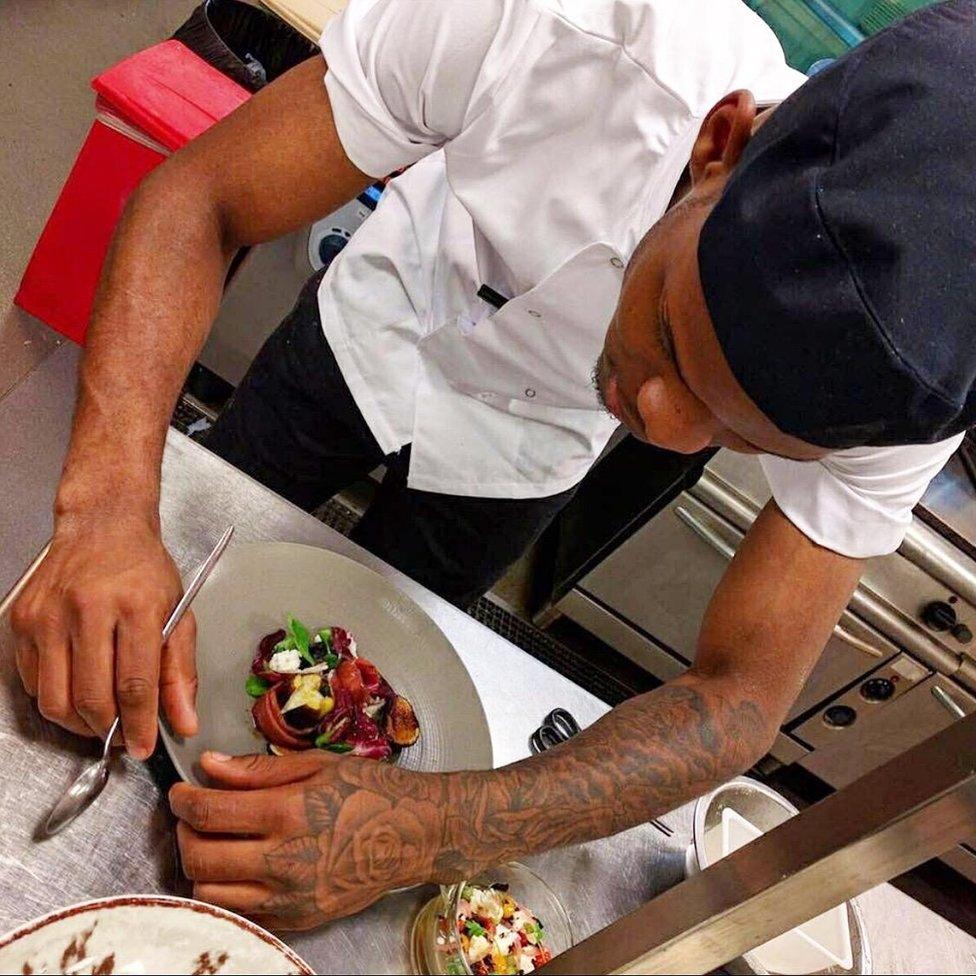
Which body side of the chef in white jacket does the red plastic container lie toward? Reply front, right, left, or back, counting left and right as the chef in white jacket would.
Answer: right

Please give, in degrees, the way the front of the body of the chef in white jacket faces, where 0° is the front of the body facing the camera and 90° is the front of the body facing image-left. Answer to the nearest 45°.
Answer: approximately 45°
